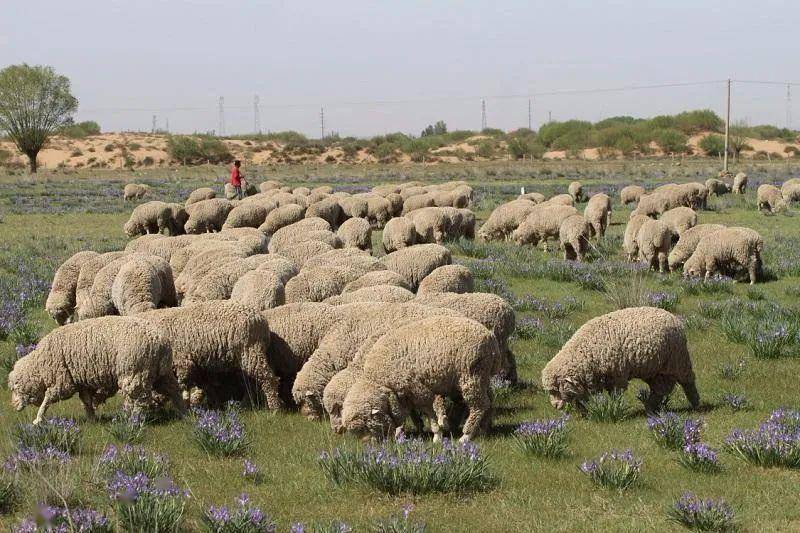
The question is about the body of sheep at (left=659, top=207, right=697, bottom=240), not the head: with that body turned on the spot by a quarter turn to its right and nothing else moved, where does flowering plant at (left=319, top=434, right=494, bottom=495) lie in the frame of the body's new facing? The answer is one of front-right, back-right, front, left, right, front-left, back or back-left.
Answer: back-left

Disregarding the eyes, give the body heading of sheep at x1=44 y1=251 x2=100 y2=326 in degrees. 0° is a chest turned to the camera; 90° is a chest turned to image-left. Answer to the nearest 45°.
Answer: approximately 45°

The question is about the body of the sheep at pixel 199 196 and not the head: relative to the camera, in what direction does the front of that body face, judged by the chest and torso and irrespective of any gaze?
to the viewer's left

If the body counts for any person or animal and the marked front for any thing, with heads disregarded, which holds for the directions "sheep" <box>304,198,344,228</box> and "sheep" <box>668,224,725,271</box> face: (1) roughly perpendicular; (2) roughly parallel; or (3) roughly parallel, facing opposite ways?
roughly parallel

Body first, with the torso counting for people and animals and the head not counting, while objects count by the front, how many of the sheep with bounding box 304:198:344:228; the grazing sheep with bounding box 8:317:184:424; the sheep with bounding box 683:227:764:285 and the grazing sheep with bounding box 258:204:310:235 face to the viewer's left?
4

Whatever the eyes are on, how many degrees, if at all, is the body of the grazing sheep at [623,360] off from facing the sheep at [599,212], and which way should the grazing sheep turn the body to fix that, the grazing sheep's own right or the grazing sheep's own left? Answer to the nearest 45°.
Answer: approximately 90° to the grazing sheep's own right

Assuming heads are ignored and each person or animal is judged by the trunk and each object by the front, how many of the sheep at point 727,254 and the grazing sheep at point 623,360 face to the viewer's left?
2

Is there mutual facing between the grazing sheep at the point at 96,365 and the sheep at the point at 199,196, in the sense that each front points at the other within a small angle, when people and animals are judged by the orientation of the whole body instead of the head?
no

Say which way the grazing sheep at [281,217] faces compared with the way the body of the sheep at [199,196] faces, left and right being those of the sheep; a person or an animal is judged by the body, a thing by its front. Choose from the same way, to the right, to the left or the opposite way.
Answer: the same way

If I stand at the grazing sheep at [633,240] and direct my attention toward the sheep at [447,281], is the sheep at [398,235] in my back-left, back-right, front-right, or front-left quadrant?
front-right

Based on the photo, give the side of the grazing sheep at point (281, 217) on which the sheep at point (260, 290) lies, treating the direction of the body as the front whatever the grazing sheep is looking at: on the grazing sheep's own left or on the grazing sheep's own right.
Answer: on the grazing sheep's own left

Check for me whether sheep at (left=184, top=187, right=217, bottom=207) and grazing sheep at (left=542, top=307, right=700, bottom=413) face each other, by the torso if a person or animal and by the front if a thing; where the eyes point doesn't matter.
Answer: no

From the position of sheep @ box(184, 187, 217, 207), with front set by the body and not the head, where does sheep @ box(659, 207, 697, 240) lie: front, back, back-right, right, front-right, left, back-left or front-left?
back-left

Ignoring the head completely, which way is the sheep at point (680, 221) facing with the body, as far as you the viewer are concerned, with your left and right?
facing the viewer and to the left of the viewer

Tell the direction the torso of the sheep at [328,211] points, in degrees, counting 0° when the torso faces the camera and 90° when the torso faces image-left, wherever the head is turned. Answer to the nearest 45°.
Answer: approximately 90°

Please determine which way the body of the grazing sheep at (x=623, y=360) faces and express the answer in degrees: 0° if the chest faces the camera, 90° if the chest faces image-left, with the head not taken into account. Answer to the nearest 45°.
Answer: approximately 90°

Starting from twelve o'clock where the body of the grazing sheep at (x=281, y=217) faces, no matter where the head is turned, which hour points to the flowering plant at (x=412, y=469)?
The flowering plant is roughly at 9 o'clock from the grazing sheep.

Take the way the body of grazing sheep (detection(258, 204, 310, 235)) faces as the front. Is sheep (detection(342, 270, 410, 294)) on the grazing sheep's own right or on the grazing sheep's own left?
on the grazing sheep's own left
